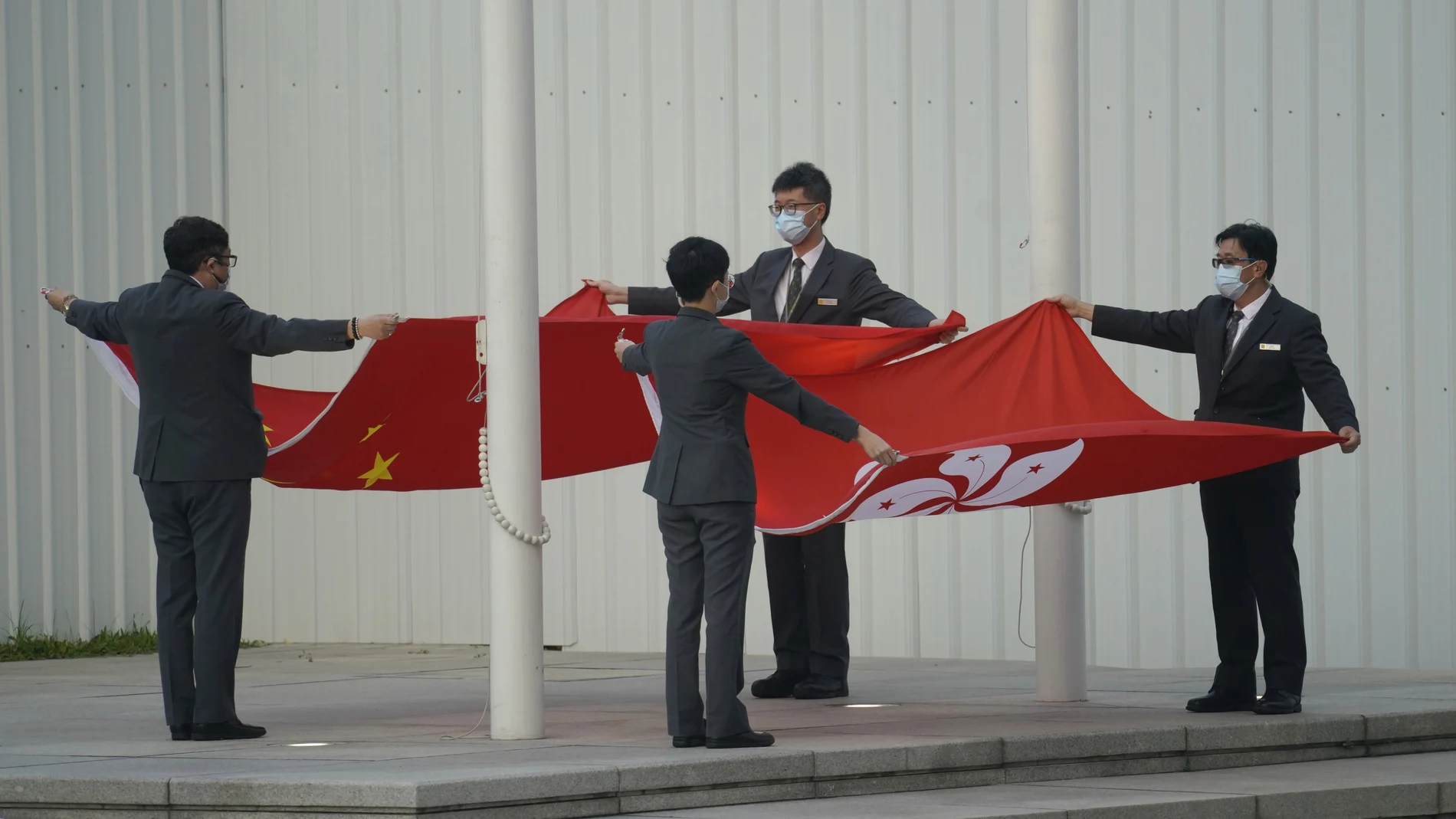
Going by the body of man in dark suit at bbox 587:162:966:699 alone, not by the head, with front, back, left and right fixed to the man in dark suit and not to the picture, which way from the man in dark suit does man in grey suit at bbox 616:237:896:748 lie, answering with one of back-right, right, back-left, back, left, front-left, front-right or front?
front-left

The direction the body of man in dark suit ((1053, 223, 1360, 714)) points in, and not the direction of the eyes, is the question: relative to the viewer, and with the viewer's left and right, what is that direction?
facing the viewer and to the left of the viewer

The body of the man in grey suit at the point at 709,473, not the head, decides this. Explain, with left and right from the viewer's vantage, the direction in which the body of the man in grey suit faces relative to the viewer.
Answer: facing away from the viewer and to the right of the viewer

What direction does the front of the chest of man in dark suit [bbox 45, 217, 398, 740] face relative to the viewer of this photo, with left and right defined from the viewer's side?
facing away from the viewer and to the right of the viewer

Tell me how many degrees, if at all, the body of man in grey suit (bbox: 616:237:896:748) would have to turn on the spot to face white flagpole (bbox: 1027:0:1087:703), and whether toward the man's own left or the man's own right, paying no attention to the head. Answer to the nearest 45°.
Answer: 0° — they already face it

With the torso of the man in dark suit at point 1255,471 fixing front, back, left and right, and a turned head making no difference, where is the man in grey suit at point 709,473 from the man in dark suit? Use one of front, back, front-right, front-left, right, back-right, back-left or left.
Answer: front

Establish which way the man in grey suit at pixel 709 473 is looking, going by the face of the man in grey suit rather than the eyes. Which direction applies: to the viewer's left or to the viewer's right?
to the viewer's right

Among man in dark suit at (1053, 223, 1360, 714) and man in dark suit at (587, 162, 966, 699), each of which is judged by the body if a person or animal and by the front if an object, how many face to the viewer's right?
0

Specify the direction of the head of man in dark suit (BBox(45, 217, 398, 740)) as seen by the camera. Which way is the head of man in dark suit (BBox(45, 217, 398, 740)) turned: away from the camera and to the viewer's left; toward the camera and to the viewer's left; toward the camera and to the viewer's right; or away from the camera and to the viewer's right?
away from the camera and to the viewer's right

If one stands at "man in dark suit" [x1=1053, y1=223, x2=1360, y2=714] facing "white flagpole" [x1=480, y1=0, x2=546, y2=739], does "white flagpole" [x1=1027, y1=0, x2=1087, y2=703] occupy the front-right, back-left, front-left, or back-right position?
front-right

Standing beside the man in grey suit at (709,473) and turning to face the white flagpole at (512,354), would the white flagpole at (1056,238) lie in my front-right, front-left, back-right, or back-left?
back-right

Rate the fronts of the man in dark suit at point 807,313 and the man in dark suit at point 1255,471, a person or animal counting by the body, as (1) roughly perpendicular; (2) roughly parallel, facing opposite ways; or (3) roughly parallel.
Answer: roughly parallel
